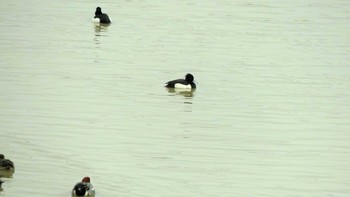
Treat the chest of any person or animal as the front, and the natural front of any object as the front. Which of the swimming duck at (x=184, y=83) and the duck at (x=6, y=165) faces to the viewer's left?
the duck

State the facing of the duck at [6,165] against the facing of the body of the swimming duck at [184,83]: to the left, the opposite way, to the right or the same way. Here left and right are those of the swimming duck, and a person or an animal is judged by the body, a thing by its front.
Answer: the opposite way

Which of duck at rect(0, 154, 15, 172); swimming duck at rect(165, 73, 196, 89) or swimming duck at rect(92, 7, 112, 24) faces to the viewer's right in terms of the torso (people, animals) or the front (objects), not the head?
swimming duck at rect(165, 73, 196, 89)

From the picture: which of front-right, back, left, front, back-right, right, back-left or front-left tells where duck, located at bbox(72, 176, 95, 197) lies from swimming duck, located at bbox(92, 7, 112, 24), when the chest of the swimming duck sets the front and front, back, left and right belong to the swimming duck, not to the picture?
back-left

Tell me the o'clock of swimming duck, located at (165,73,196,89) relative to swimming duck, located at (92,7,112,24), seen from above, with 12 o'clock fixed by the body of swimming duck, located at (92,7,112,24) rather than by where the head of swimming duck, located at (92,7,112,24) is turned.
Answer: swimming duck, located at (165,73,196,89) is roughly at 7 o'clock from swimming duck, located at (92,7,112,24).

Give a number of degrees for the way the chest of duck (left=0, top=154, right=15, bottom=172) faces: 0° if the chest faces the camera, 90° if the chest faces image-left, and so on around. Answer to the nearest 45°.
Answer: approximately 90°

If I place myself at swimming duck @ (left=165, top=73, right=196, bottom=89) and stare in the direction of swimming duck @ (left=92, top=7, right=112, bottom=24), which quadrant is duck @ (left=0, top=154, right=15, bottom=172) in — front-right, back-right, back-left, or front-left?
back-left

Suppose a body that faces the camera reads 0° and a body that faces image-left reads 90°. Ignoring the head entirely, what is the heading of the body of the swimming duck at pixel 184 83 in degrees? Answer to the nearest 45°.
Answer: approximately 270°

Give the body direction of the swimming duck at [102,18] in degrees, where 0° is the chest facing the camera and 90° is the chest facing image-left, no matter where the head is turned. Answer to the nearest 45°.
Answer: approximately 135°

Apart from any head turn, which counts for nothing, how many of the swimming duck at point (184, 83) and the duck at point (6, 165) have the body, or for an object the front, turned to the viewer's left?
1

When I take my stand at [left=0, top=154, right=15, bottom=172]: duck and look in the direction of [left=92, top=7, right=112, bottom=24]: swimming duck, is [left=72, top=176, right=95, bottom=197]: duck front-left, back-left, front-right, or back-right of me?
back-right

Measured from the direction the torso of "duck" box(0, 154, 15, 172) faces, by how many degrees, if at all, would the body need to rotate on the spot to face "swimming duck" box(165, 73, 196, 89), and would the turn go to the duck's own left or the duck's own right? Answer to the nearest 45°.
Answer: approximately 135° to the duck's own right
